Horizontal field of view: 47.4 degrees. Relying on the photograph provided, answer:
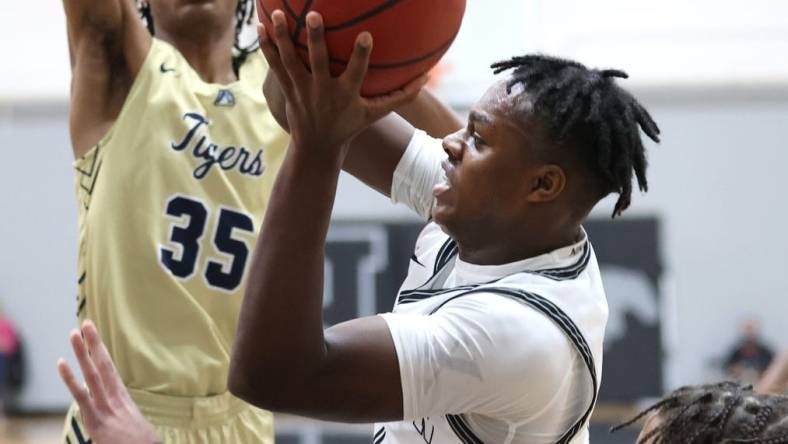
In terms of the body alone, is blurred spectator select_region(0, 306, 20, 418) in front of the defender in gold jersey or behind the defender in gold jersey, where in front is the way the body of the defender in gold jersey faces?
behind

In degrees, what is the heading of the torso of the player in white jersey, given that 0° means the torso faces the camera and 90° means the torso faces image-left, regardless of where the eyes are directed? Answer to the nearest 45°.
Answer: approximately 90°

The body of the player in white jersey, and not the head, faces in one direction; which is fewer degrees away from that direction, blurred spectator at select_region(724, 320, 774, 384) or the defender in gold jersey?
the defender in gold jersey

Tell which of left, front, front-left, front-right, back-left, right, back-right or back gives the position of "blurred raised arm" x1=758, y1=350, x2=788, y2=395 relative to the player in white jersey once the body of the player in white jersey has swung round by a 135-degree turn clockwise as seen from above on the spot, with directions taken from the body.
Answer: front

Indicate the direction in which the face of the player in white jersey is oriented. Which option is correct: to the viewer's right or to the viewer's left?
to the viewer's left

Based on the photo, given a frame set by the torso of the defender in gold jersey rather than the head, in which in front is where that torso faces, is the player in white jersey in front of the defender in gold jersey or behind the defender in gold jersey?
in front

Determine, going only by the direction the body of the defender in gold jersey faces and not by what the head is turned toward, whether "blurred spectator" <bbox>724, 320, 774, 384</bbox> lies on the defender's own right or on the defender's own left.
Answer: on the defender's own left

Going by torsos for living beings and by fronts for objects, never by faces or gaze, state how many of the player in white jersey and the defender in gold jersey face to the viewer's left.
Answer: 1

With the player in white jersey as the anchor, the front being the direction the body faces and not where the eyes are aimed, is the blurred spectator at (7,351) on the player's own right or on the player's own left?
on the player's own right

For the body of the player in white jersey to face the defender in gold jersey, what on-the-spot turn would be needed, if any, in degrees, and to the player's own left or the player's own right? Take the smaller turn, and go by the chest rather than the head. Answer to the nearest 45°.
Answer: approximately 45° to the player's own right

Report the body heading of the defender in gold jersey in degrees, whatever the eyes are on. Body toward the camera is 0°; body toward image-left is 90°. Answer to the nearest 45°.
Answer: approximately 315°

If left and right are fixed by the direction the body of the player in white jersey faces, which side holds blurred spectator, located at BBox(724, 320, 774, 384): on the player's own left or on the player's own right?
on the player's own right
